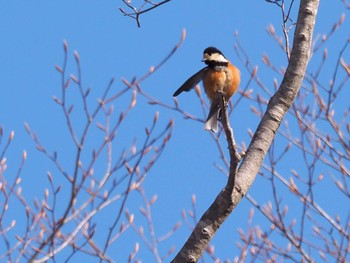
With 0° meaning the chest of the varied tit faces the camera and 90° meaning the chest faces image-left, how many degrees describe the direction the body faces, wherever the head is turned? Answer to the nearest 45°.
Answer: approximately 0°
